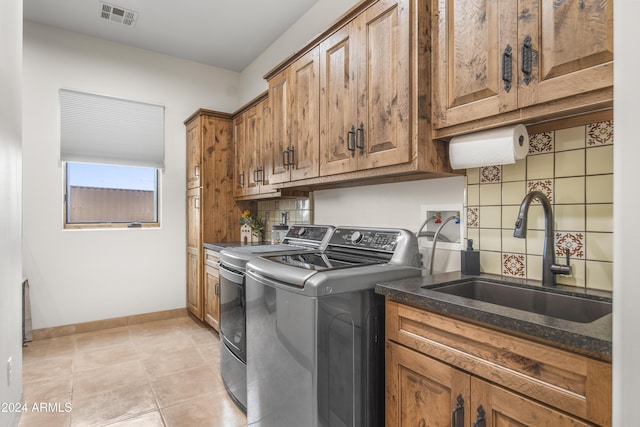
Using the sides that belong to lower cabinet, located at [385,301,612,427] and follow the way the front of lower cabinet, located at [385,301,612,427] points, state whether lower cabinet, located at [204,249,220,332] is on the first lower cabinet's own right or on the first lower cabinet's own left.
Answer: on the first lower cabinet's own right

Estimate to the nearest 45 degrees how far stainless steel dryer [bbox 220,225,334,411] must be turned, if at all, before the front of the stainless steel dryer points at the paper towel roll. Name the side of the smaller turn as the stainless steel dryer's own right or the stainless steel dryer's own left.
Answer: approximately 90° to the stainless steel dryer's own left

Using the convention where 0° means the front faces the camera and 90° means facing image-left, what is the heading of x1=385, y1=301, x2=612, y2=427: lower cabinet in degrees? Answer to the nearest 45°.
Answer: approximately 45°

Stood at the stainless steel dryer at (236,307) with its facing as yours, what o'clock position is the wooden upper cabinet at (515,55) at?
The wooden upper cabinet is roughly at 9 o'clock from the stainless steel dryer.

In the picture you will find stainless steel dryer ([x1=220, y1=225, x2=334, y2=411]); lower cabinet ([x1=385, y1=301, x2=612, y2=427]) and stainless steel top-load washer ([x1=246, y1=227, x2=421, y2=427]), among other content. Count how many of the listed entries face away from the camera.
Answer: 0

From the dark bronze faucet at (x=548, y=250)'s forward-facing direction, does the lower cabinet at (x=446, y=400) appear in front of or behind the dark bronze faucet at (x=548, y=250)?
in front

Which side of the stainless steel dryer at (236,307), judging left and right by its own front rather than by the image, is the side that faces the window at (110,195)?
right

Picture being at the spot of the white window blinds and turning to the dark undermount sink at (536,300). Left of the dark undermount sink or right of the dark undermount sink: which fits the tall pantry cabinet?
left

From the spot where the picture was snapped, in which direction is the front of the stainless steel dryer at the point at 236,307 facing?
facing the viewer and to the left of the viewer

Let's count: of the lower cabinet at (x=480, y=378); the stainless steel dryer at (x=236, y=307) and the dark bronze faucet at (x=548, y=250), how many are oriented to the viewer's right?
0
